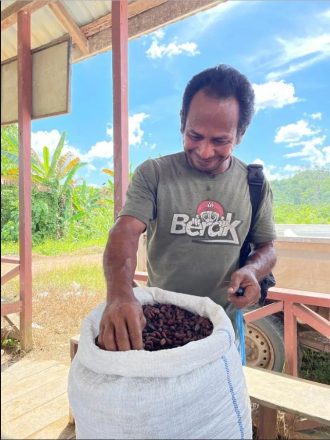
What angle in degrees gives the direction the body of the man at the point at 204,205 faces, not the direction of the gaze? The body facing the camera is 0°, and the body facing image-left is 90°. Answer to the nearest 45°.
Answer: approximately 0°

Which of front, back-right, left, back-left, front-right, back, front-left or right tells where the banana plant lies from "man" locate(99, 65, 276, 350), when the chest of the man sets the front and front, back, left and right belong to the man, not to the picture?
right

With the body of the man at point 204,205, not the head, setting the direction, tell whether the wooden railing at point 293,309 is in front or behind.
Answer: behind

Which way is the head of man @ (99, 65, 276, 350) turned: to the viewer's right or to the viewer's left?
to the viewer's left

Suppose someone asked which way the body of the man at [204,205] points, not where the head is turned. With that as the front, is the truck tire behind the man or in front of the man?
behind

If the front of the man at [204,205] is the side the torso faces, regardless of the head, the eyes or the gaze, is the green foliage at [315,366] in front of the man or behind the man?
behind
